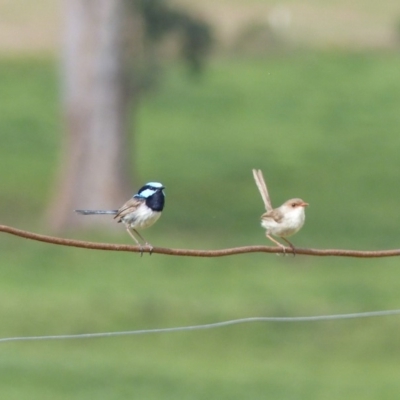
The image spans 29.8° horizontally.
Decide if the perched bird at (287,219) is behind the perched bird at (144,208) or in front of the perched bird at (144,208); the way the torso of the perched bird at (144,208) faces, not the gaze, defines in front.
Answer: in front

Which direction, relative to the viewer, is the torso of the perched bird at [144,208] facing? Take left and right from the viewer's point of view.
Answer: facing to the right of the viewer

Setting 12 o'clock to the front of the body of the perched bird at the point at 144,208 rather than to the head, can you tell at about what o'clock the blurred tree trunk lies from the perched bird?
The blurred tree trunk is roughly at 9 o'clock from the perched bird.
